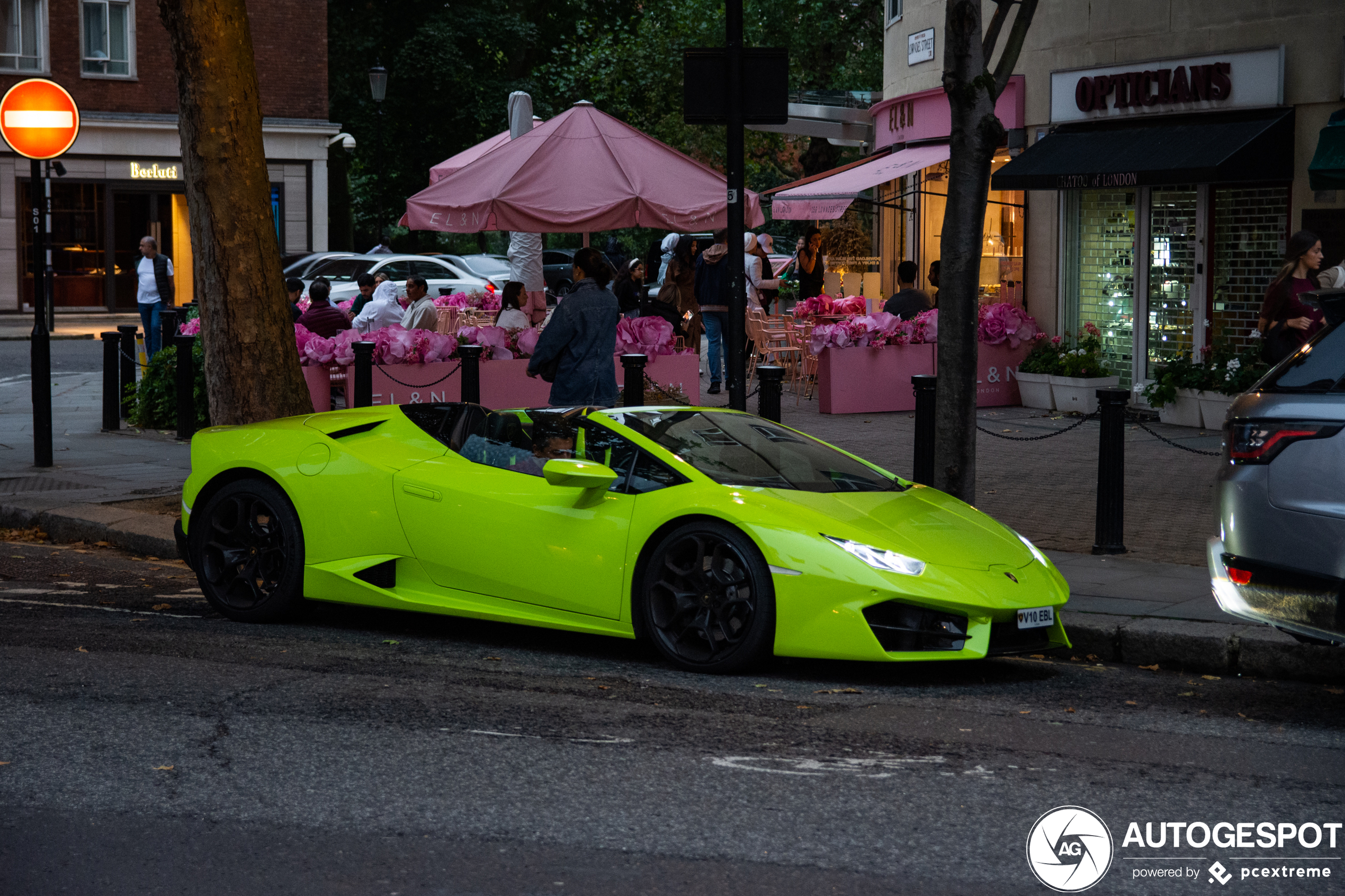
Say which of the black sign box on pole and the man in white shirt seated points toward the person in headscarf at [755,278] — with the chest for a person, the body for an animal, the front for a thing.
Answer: the black sign box on pole

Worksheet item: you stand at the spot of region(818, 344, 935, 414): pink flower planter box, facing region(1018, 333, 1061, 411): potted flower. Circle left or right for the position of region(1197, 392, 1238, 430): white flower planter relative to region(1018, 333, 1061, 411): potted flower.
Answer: right

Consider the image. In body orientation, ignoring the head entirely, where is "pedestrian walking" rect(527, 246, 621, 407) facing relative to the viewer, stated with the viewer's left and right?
facing away from the viewer and to the left of the viewer

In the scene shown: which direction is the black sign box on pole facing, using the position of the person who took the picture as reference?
facing away from the viewer

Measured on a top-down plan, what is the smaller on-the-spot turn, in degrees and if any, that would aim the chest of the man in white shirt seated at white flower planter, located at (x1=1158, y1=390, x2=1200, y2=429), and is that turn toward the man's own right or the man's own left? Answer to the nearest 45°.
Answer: approximately 135° to the man's own left

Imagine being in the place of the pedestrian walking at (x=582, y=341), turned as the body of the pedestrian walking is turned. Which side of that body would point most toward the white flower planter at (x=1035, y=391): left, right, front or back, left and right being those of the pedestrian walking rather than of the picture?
right

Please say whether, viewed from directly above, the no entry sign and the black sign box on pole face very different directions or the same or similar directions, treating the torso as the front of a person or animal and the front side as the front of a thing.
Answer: very different directions

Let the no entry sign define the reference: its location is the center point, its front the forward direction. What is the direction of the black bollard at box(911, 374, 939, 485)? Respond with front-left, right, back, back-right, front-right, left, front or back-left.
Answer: front-left

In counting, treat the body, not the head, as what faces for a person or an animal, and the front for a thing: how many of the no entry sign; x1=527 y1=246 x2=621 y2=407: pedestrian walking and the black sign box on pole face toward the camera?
1

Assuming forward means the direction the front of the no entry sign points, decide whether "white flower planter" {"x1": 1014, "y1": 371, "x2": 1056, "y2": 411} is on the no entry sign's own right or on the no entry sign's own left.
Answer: on the no entry sign's own left
